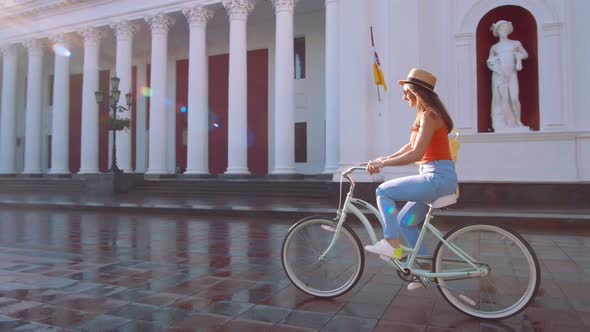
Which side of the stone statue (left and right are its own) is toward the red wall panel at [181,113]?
right

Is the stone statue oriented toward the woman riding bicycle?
yes

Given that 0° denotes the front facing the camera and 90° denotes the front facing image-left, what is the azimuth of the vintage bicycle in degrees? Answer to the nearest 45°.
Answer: approximately 90°

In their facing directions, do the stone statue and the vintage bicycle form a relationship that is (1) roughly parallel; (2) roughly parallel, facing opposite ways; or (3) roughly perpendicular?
roughly perpendicular

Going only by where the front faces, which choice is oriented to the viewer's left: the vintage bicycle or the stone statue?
the vintage bicycle

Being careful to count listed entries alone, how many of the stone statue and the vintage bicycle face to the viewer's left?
1

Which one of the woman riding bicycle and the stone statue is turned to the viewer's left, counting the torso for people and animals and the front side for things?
the woman riding bicycle

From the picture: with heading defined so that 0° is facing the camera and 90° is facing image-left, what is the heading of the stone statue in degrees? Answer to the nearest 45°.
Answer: approximately 0°

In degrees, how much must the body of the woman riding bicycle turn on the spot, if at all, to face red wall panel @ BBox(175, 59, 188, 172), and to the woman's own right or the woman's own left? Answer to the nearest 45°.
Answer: approximately 45° to the woman's own right

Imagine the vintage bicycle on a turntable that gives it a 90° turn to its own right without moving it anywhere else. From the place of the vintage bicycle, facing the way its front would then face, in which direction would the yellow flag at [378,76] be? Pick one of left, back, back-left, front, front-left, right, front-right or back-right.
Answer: front

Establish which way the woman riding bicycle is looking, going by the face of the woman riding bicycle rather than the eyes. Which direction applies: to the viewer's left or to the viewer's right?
to the viewer's left

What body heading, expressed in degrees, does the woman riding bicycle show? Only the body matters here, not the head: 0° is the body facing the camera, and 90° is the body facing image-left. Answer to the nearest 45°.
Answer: approximately 90°

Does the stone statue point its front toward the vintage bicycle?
yes

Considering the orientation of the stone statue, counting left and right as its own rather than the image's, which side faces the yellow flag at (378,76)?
right
